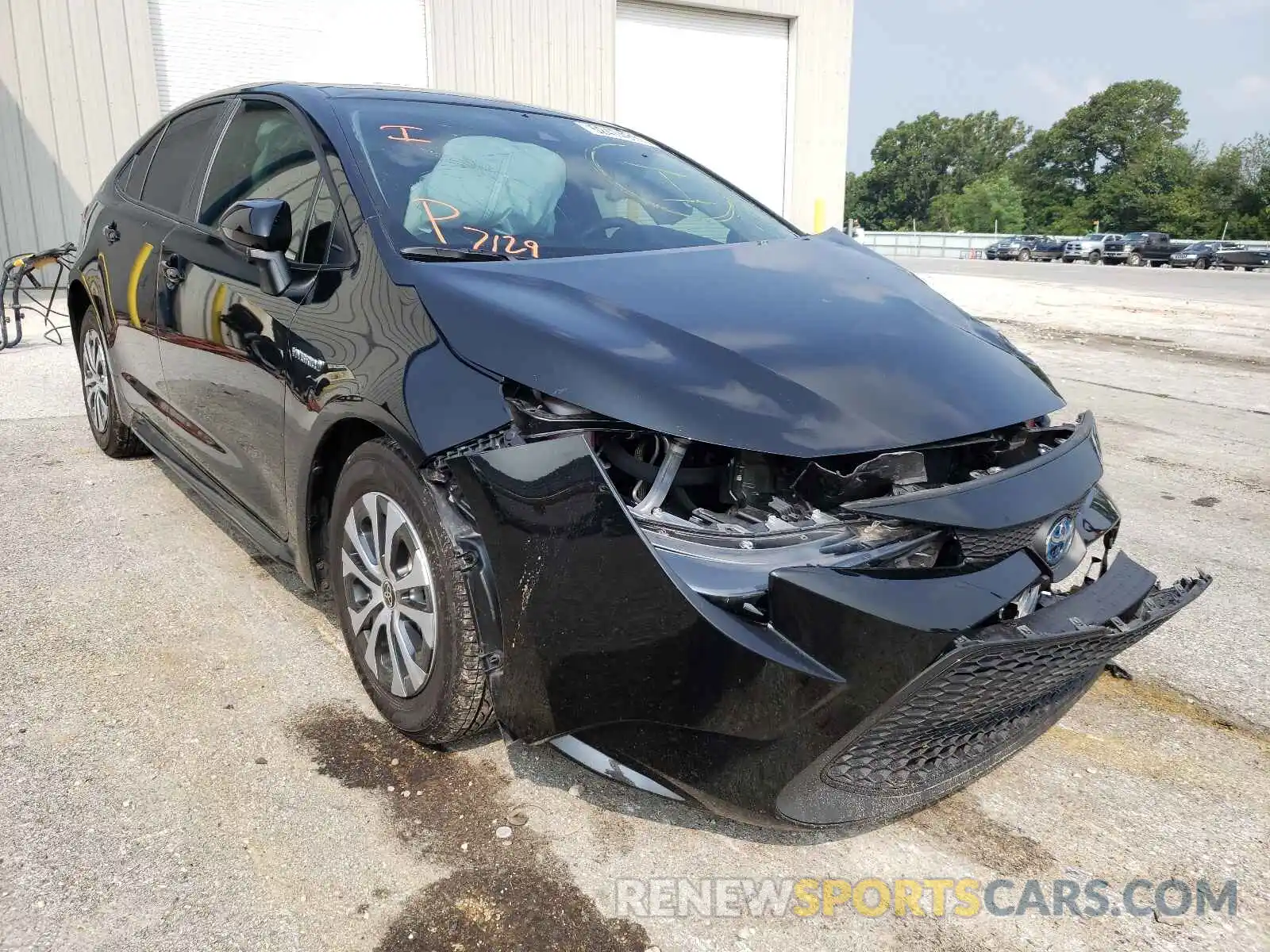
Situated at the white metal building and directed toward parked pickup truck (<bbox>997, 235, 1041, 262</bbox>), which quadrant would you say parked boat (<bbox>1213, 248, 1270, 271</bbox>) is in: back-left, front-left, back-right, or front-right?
front-right

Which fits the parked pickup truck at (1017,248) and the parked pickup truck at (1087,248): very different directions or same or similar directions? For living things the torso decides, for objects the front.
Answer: same or similar directions

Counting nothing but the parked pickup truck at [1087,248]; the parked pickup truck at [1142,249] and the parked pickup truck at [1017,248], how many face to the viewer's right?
0

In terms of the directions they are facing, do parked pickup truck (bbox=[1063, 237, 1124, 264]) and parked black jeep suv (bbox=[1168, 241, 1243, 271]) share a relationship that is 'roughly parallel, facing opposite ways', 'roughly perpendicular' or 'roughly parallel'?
roughly parallel

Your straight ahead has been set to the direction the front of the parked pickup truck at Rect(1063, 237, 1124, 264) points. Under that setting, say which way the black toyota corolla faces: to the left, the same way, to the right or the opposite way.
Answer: to the left

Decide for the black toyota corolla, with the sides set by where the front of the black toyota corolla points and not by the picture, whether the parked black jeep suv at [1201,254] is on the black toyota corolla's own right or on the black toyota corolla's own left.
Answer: on the black toyota corolla's own left

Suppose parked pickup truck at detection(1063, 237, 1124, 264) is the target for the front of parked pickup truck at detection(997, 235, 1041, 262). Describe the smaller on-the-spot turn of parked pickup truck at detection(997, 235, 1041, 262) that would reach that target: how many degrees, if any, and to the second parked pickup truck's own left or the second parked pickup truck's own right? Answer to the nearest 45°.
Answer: approximately 90° to the second parked pickup truck's own left

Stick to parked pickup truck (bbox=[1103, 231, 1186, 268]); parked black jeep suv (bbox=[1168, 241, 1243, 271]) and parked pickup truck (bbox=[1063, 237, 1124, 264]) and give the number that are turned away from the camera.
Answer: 0

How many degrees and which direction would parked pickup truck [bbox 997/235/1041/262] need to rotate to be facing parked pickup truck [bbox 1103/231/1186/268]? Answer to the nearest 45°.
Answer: approximately 90° to its left

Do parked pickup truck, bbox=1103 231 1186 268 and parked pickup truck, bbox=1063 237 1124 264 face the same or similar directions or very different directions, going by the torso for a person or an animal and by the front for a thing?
same or similar directions

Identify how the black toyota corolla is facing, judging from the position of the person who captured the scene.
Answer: facing the viewer and to the right of the viewer

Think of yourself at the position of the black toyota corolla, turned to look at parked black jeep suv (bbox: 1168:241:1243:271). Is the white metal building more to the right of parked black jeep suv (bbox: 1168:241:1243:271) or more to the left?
left
